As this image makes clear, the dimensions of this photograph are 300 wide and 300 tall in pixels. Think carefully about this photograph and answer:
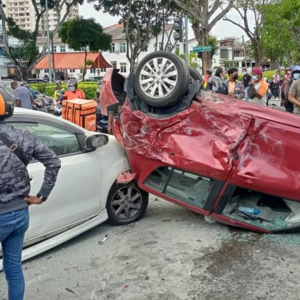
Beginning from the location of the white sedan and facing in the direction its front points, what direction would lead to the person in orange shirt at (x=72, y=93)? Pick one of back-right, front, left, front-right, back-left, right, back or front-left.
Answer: front-left

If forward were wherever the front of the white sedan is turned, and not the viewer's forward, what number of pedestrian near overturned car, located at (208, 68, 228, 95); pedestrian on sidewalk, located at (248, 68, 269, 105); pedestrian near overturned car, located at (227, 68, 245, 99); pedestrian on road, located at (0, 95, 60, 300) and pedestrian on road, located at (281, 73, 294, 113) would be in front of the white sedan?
4

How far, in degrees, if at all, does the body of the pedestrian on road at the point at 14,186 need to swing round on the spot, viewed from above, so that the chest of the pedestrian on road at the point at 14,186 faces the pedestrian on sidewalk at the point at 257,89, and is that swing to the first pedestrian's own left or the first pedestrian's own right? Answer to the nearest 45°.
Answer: approximately 45° to the first pedestrian's own right

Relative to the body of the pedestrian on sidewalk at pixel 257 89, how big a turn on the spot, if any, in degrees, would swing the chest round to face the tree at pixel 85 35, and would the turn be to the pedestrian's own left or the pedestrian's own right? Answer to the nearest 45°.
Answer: approximately 90° to the pedestrian's own right

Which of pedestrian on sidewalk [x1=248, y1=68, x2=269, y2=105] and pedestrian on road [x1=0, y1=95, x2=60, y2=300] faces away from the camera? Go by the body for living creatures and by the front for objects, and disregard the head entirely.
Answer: pedestrian on road [x1=0, y1=95, x2=60, y2=300]

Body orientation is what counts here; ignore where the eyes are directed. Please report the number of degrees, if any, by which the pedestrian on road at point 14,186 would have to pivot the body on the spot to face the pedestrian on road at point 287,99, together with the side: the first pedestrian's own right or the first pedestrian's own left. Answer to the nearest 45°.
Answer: approximately 45° to the first pedestrian's own right

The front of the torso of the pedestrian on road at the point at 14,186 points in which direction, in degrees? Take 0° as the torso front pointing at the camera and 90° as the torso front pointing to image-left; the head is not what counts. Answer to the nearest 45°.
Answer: approximately 180°

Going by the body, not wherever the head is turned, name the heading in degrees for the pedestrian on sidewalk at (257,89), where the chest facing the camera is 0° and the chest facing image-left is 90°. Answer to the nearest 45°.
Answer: approximately 45°

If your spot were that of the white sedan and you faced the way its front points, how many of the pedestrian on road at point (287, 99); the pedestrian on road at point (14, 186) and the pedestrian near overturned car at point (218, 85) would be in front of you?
2

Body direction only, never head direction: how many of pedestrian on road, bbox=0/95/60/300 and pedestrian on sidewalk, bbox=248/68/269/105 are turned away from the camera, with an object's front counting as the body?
1

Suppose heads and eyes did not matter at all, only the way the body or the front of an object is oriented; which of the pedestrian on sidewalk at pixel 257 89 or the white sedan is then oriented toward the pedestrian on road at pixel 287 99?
the white sedan

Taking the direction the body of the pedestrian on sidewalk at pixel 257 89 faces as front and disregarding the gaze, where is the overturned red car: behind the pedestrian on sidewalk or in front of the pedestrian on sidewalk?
in front

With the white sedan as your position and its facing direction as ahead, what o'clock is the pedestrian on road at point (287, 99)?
The pedestrian on road is roughly at 12 o'clock from the white sedan.

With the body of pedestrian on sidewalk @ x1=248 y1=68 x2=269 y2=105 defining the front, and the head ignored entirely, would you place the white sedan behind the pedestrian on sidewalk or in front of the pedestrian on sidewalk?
in front
